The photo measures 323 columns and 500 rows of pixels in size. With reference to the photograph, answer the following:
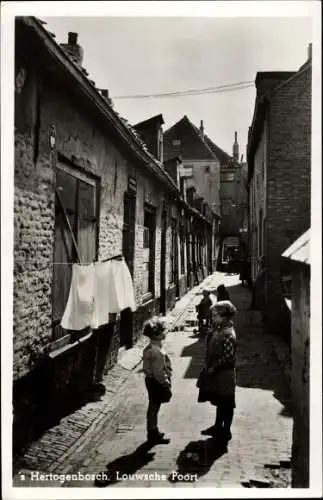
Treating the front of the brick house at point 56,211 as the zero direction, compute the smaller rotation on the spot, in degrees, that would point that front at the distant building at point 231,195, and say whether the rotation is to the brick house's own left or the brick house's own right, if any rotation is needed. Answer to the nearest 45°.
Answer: approximately 90° to the brick house's own left

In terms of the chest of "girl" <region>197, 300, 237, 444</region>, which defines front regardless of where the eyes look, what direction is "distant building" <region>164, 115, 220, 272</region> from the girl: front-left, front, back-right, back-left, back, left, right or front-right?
right

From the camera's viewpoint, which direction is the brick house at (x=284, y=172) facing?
to the viewer's left

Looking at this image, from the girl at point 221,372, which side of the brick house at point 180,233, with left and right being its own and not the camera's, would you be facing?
right

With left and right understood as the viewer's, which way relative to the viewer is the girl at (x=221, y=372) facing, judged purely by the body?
facing to the left of the viewer

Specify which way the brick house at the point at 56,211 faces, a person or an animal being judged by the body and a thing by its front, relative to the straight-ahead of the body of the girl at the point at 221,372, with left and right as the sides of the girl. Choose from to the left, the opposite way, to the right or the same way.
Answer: the opposite way

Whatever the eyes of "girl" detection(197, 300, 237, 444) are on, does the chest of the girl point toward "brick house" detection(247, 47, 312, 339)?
no

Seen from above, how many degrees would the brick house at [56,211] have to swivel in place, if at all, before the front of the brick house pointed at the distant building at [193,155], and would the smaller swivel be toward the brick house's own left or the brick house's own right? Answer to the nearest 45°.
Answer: approximately 90° to the brick house's own left

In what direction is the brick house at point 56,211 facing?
to the viewer's right

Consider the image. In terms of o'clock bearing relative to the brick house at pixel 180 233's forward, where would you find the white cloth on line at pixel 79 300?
The white cloth on line is roughly at 3 o'clock from the brick house.

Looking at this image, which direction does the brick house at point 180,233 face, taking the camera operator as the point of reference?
facing to the right of the viewer

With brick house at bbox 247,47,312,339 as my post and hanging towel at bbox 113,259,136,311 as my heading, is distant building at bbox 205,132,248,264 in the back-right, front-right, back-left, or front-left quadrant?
back-right

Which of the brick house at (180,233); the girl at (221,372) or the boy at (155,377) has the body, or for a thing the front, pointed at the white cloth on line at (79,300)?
the girl

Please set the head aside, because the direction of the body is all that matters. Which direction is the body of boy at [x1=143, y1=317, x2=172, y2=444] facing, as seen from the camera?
to the viewer's right
